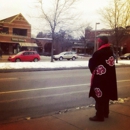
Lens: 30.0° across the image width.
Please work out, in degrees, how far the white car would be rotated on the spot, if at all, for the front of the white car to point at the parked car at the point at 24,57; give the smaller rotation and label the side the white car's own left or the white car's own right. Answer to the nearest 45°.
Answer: approximately 45° to the white car's own left

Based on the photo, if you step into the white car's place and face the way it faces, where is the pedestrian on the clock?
The pedestrian is roughly at 9 o'clock from the white car.

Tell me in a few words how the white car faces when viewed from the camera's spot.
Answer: facing to the left of the viewer
